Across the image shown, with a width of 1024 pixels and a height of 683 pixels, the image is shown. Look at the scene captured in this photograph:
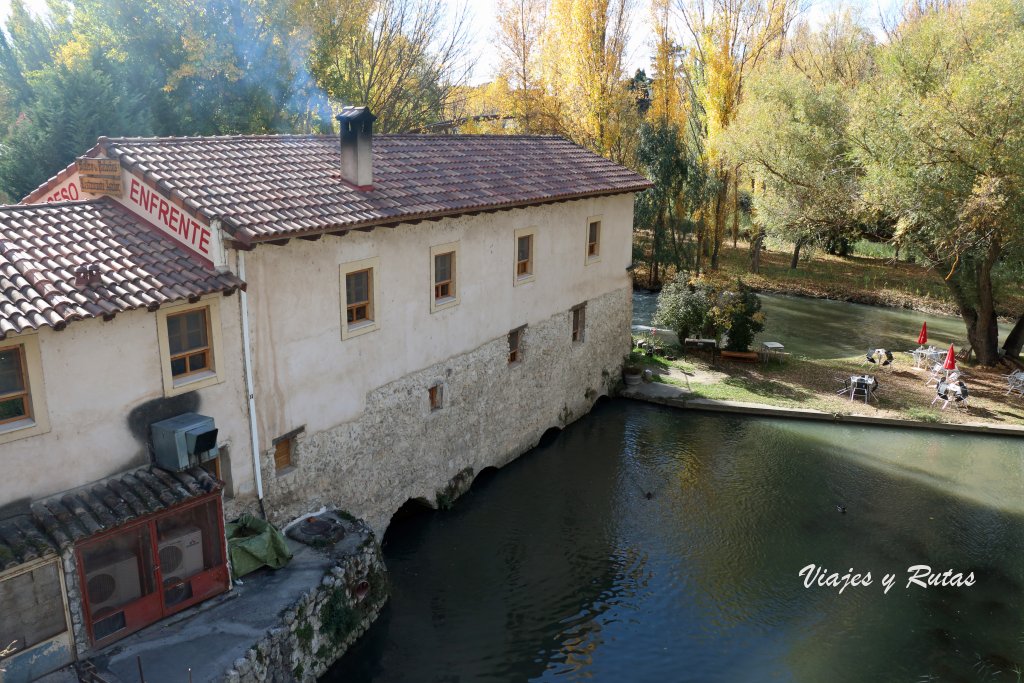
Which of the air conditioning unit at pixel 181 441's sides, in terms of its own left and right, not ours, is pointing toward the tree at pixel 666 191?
left

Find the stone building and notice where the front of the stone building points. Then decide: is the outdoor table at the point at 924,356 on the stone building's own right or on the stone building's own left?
on the stone building's own left

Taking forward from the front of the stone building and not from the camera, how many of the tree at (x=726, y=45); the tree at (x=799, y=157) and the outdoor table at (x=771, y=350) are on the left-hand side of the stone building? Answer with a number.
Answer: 3

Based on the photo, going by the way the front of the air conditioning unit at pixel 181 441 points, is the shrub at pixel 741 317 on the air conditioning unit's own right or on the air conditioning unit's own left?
on the air conditioning unit's own left

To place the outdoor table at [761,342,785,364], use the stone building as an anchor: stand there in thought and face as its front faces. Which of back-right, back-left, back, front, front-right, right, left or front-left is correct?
left

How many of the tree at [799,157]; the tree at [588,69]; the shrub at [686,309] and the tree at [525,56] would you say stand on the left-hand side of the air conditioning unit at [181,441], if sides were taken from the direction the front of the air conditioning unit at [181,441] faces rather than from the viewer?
4

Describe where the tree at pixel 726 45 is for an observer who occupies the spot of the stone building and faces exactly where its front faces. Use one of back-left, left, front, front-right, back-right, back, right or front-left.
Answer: left

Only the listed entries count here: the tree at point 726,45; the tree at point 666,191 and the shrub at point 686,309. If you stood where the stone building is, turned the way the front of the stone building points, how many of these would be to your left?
3

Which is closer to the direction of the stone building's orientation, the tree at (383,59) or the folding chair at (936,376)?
the folding chair
